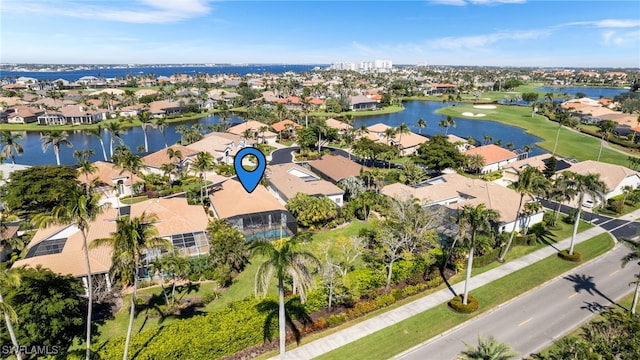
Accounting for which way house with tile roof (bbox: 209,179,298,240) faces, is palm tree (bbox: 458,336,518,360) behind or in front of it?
behind

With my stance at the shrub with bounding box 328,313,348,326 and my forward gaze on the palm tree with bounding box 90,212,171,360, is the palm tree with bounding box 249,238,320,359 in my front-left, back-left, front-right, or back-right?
front-left

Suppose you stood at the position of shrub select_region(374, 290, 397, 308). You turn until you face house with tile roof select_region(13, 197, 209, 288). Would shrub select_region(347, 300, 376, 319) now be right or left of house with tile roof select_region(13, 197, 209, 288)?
left

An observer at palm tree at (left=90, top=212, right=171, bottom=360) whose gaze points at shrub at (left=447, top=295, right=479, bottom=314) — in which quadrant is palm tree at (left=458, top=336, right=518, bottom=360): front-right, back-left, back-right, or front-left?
front-right

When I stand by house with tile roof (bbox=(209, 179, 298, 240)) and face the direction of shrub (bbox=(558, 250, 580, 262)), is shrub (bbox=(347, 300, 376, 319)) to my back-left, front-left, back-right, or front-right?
front-right

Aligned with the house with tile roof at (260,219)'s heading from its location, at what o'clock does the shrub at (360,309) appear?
The shrub is roughly at 5 o'clock from the house with tile roof.

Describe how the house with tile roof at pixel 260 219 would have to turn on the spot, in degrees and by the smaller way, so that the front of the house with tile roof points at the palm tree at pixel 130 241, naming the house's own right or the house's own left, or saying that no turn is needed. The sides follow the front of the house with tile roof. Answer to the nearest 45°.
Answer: approximately 180°

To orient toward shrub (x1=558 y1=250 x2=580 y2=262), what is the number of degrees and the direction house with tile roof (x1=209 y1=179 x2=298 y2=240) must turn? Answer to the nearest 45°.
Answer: approximately 90° to its right

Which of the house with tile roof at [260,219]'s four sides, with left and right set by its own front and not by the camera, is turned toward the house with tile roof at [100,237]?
left

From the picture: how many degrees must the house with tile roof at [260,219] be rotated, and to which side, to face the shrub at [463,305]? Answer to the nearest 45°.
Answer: approximately 135° to its right

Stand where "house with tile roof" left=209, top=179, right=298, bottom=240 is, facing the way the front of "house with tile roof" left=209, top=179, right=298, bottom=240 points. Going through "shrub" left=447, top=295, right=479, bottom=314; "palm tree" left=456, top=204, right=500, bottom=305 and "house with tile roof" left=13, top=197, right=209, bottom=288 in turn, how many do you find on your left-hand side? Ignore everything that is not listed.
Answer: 1

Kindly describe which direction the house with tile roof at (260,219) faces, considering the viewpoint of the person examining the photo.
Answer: facing away from the viewer

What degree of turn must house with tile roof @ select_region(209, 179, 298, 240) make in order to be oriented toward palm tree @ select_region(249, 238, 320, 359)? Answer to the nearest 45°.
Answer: approximately 180°

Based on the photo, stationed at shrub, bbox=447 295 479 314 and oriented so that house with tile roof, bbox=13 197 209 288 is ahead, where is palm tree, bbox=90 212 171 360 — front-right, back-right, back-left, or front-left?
front-left
